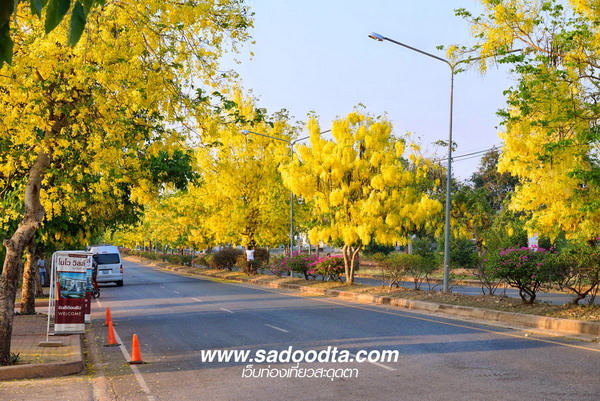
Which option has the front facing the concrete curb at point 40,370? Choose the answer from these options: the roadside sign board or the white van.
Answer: the roadside sign board

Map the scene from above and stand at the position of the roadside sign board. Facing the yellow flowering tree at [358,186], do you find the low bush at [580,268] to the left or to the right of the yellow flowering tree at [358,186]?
right

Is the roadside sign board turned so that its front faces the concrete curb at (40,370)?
yes

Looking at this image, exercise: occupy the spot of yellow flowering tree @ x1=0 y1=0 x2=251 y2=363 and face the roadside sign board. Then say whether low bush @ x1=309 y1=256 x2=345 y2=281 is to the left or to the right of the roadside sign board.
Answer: right

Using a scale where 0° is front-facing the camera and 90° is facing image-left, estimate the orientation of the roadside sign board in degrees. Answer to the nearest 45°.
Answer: approximately 0°
